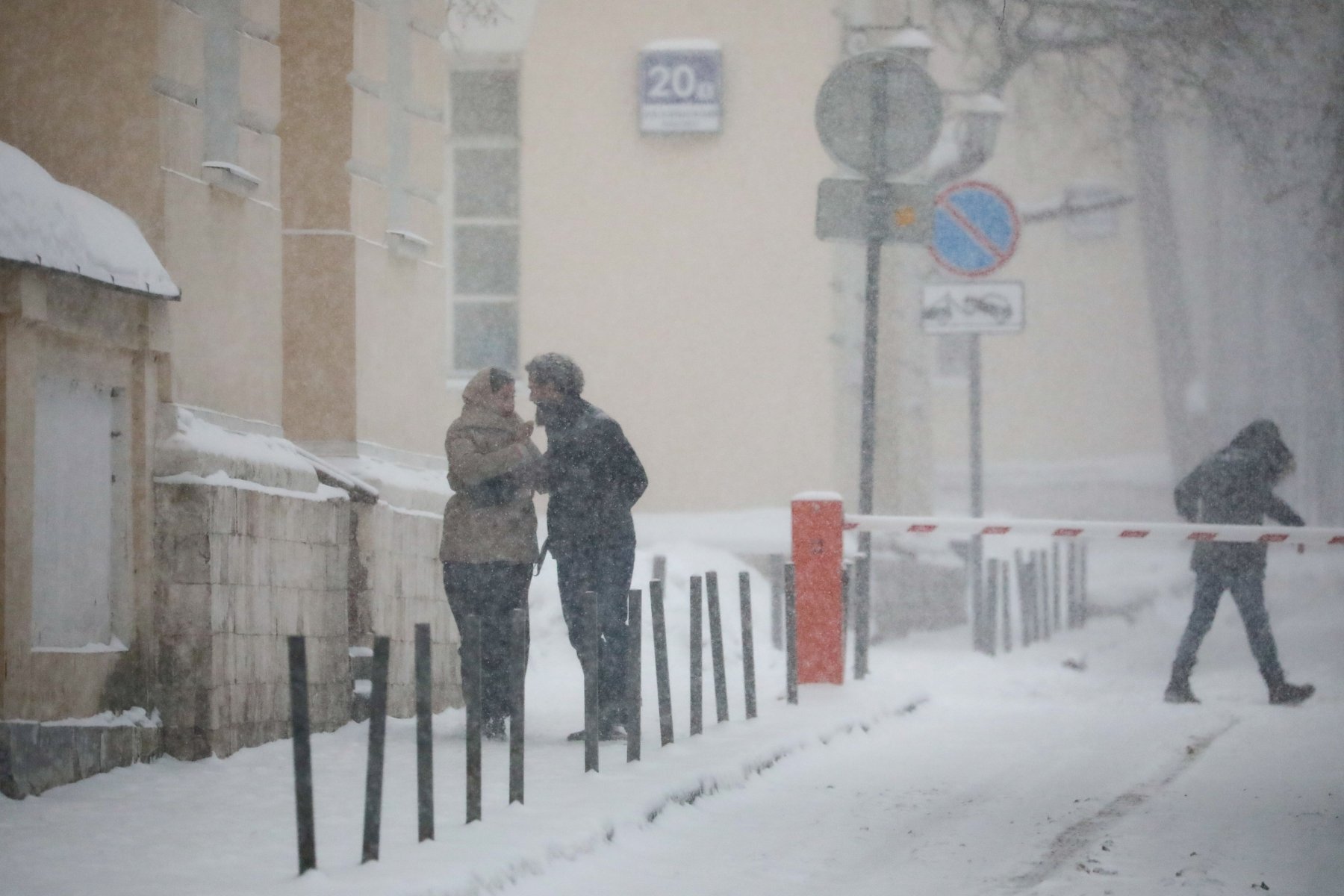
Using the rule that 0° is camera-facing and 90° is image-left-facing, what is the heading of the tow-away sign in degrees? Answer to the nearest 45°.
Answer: approximately 0°

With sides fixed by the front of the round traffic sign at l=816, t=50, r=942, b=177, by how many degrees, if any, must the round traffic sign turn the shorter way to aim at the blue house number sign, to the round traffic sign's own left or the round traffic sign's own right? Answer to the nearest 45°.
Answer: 0° — it already faces it

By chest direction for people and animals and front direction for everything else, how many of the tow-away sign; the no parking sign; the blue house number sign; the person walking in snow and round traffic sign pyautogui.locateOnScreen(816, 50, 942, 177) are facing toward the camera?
3

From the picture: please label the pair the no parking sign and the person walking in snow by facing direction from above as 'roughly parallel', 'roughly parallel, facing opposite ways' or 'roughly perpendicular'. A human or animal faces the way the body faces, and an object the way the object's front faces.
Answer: roughly perpendicular

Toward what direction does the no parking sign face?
toward the camera

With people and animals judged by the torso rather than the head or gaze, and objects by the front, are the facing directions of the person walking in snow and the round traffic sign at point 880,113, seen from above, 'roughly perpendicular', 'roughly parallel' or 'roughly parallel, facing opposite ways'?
roughly perpendicular

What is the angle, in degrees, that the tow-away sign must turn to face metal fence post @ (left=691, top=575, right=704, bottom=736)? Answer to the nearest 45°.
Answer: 0° — it already faces it

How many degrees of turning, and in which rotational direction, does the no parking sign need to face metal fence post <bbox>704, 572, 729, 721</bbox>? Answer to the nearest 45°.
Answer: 0° — it already faces it

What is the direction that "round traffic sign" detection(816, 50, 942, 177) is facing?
away from the camera

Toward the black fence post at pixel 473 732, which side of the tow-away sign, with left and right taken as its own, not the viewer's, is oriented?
front

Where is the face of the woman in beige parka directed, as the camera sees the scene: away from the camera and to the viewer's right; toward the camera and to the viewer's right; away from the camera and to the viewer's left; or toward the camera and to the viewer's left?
toward the camera and to the viewer's right

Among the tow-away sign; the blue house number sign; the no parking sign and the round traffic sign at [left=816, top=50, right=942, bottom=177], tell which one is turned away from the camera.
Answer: the round traffic sign

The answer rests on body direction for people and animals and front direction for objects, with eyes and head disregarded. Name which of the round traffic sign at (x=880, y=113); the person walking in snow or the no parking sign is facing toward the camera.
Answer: the no parking sign

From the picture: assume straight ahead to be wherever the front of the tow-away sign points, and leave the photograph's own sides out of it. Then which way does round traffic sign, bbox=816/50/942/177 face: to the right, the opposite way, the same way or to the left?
the opposite way

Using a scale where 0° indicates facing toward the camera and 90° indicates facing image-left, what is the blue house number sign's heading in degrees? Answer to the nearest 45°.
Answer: approximately 0°

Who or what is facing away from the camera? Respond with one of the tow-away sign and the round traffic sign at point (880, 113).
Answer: the round traffic sign
